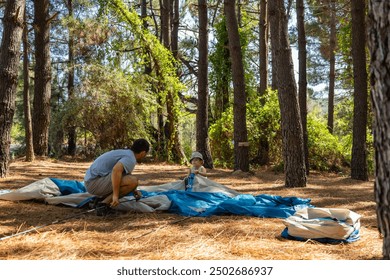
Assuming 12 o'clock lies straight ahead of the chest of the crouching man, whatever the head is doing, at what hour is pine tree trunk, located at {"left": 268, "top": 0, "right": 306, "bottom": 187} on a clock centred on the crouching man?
The pine tree trunk is roughly at 11 o'clock from the crouching man.

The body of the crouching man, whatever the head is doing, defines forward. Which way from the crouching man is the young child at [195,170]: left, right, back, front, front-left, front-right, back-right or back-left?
front-left

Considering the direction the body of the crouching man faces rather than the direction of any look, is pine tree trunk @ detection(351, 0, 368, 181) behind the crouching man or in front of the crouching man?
in front

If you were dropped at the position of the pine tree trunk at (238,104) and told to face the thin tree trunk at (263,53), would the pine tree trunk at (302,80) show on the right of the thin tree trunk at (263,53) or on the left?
right

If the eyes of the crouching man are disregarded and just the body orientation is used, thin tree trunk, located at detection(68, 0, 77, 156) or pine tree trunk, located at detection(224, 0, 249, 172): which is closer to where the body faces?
the pine tree trunk

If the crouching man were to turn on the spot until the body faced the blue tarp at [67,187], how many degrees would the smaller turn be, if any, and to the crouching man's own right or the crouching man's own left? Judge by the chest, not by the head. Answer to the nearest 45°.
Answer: approximately 135° to the crouching man's own left

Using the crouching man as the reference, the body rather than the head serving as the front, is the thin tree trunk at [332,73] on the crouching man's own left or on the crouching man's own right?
on the crouching man's own left

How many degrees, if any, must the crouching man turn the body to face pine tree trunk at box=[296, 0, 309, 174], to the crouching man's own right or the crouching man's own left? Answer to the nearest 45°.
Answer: approximately 45° to the crouching man's own left

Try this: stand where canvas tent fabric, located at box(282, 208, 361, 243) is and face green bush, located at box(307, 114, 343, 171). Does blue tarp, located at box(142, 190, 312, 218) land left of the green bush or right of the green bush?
left

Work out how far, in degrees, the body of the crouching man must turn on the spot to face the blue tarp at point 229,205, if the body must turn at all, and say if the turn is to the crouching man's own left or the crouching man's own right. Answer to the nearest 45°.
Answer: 0° — they already face it

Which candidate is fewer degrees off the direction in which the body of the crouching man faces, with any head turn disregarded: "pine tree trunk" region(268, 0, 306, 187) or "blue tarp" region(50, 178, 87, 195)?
the pine tree trunk

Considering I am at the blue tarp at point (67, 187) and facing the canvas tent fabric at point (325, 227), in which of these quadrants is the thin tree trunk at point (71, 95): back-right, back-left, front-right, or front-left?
back-left

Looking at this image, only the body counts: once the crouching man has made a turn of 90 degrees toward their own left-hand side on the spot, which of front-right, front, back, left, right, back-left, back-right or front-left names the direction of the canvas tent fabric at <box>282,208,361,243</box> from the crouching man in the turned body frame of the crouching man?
back-right

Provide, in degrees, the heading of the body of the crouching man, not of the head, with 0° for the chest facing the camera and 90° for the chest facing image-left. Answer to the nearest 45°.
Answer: approximately 270°

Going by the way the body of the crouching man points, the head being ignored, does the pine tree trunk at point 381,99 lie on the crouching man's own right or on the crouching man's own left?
on the crouching man's own right

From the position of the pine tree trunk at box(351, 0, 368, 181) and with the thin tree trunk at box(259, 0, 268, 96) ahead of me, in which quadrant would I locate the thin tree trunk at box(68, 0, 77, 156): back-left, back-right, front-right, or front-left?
front-left

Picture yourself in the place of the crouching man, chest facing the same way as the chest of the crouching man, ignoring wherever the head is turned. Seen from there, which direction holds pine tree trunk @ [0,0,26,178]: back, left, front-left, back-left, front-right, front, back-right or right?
back-left
